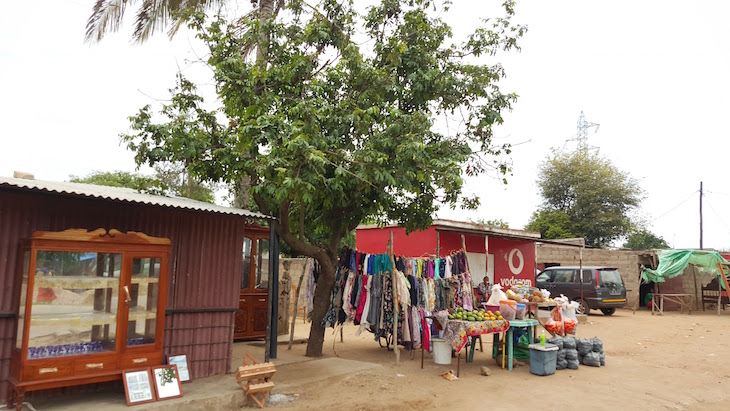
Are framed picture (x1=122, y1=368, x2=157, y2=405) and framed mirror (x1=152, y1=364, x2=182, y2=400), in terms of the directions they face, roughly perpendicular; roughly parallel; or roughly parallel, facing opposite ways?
roughly parallel

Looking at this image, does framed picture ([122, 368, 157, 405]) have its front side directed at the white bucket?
no

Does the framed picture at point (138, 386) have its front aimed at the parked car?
no

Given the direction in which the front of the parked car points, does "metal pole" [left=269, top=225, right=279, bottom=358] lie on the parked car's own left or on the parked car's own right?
on the parked car's own left

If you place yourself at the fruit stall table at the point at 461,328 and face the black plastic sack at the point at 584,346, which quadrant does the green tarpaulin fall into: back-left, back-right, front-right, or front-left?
front-left

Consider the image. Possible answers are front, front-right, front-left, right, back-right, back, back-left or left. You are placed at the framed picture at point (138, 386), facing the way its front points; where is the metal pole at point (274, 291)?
back-left

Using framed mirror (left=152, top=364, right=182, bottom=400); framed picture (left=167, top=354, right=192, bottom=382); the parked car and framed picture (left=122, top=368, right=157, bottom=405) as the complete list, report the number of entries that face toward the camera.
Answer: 3

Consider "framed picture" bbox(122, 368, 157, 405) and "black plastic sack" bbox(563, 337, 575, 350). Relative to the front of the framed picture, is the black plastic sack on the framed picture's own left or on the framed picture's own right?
on the framed picture's own left

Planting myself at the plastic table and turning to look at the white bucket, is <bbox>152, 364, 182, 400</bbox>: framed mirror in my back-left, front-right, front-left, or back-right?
front-left

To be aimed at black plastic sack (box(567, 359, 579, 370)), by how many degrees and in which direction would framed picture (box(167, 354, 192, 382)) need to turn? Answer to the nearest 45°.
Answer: approximately 90° to its left

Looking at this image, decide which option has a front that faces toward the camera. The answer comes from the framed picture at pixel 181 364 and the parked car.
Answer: the framed picture

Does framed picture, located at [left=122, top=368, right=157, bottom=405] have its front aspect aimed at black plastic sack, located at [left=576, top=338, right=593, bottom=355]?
no

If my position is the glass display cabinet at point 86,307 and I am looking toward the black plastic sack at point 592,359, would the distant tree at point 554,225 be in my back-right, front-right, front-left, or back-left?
front-left

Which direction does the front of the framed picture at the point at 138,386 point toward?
toward the camera

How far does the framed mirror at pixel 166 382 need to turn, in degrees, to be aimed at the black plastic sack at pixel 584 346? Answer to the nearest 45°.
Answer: approximately 90° to its left

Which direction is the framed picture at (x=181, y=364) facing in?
toward the camera

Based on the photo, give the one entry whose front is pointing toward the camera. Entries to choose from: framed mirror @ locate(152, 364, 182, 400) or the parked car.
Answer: the framed mirror
